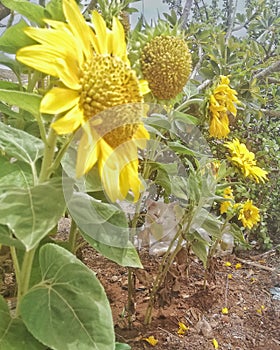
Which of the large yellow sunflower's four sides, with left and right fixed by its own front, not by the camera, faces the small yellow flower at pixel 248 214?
left
